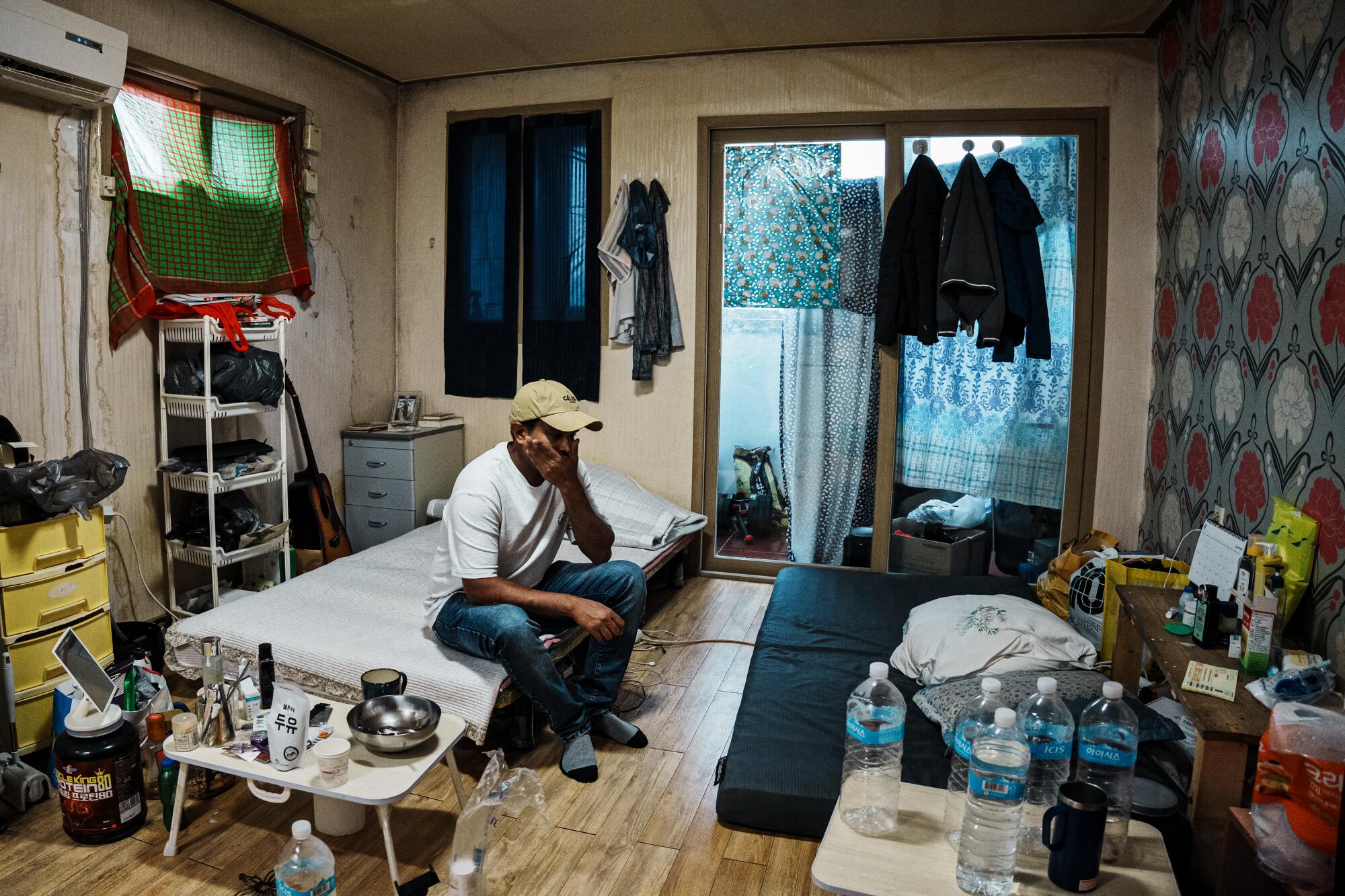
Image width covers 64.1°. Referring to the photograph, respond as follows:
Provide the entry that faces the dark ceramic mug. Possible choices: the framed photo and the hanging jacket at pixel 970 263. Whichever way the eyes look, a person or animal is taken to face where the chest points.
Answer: the framed photo

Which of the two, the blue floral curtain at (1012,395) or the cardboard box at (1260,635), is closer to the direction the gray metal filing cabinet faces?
the cardboard box

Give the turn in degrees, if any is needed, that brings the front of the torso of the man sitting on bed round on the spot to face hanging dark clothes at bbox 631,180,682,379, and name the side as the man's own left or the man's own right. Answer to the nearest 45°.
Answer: approximately 135° to the man's own left
